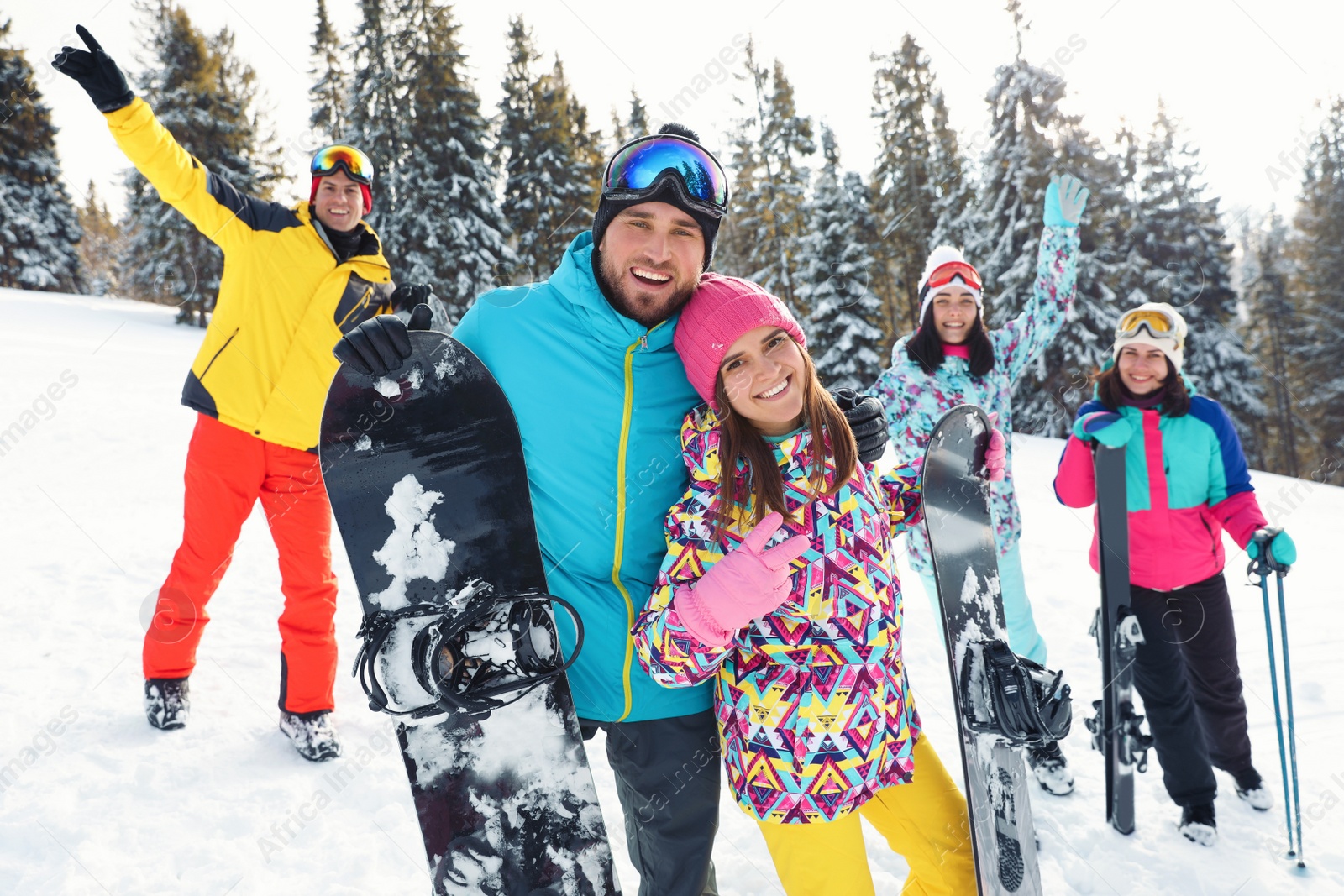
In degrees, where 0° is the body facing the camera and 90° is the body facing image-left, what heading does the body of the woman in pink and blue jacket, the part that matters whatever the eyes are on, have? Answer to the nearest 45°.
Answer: approximately 0°

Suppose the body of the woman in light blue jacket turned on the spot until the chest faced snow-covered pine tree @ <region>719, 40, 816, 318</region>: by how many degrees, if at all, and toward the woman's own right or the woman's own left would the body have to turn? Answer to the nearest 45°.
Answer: approximately 180°

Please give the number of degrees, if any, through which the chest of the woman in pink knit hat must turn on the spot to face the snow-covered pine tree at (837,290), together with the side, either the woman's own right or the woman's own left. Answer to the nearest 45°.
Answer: approximately 180°

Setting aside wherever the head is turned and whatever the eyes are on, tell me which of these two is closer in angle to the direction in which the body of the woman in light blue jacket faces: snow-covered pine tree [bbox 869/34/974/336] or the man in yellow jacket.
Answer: the man in yellow jacket

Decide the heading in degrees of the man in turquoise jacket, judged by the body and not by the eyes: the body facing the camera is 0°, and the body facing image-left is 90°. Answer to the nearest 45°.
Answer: approximately 0°

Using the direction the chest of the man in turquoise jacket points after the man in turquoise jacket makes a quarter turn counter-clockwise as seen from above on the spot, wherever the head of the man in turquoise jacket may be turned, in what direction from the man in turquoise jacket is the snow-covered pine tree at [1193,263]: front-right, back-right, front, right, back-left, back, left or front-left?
front-left

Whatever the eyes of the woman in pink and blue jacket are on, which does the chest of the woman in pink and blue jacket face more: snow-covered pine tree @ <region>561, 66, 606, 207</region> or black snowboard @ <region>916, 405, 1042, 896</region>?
the black snowboard

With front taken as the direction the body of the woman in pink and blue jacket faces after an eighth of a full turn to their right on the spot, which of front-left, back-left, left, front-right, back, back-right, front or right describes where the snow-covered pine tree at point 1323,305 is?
back-right

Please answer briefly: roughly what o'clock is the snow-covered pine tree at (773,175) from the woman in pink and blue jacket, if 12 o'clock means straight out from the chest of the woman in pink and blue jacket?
The snow-covered pine tree is roughly at 5 o'clock from the woman in pink and blue jacket.
